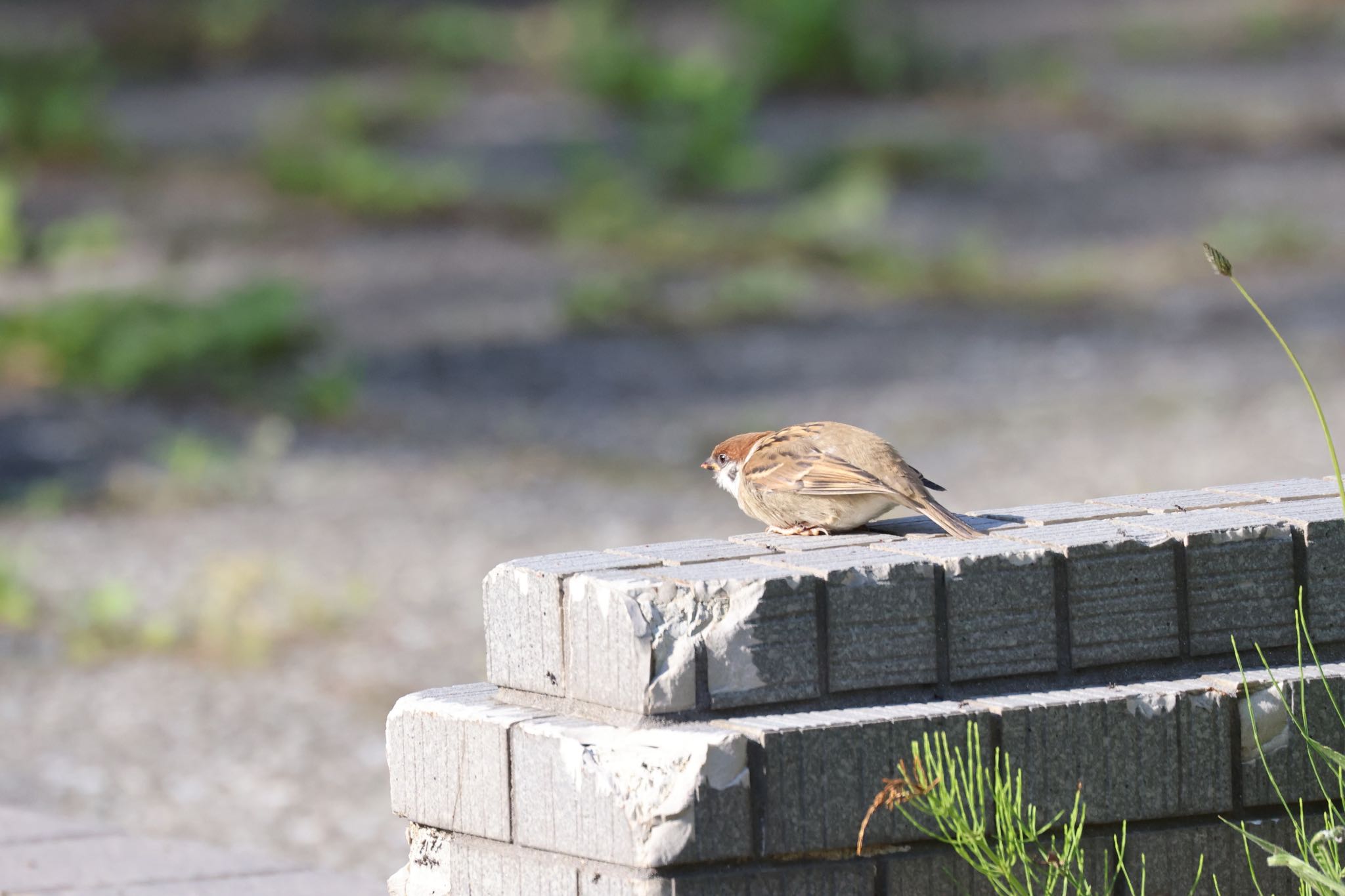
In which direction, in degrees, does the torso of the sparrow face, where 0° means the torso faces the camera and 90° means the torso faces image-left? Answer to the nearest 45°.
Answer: approximately 90°

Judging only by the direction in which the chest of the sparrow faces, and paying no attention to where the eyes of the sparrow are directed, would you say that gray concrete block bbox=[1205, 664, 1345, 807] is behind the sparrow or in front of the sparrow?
behind

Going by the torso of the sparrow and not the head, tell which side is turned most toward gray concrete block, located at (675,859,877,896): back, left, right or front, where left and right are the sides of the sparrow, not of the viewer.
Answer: left

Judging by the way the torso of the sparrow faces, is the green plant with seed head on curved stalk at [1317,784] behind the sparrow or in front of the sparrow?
behind

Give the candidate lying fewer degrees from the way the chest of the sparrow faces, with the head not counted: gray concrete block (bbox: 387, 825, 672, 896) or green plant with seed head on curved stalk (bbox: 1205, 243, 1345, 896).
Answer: the gray concrete block

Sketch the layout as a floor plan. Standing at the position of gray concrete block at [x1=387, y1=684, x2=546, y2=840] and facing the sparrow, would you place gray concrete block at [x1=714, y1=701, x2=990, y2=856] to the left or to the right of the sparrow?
right

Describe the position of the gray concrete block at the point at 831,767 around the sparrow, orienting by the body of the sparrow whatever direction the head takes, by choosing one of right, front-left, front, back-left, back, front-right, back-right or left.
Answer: left

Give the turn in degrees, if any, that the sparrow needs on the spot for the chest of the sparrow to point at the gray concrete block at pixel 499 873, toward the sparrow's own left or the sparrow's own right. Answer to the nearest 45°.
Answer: approximately 45° to the sparrow's own left
